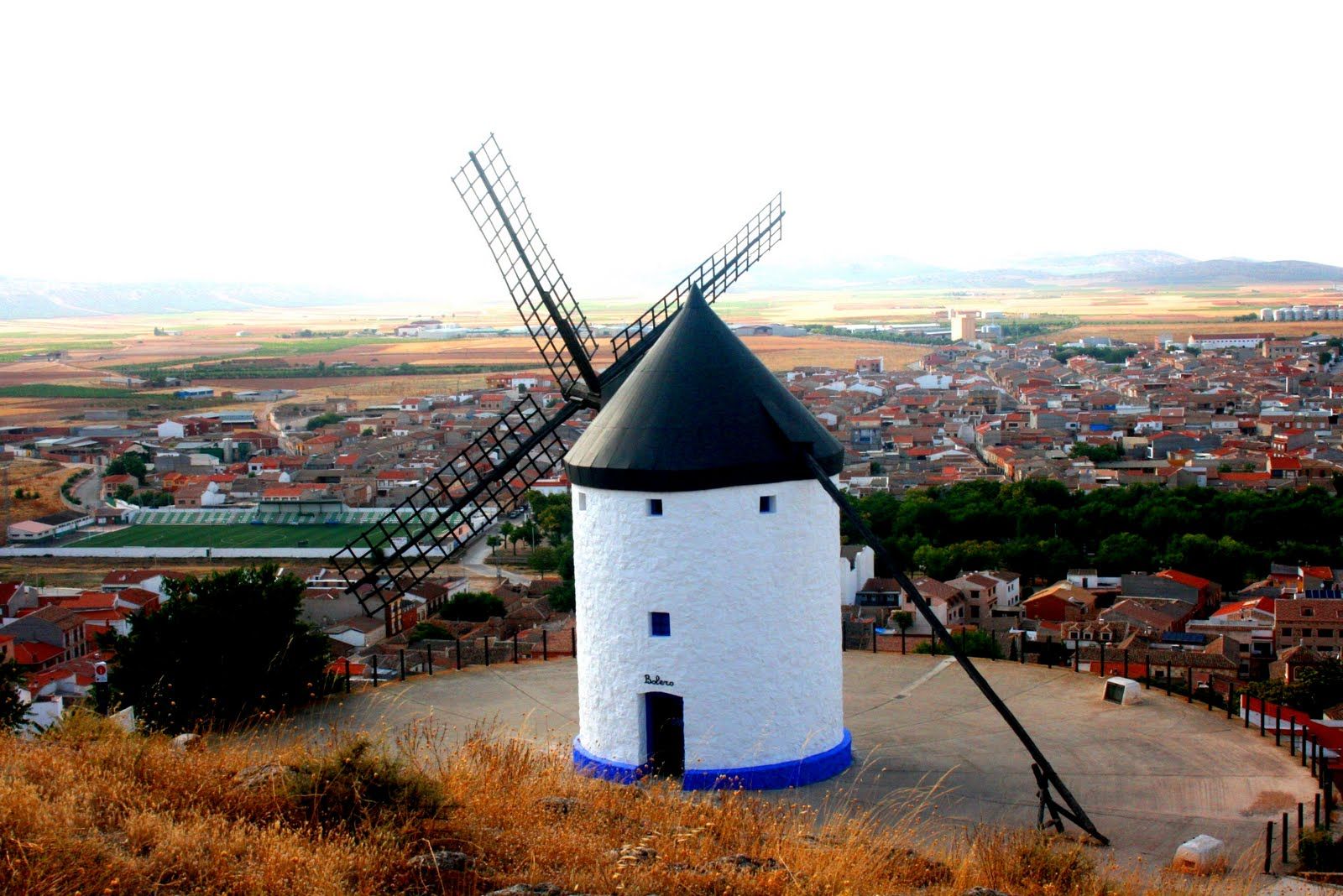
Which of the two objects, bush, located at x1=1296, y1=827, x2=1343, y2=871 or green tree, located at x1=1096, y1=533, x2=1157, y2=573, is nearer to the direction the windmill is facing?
the green tree

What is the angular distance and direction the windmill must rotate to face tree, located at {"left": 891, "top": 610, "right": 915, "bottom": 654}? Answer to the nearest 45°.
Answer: approximately 45° to its right

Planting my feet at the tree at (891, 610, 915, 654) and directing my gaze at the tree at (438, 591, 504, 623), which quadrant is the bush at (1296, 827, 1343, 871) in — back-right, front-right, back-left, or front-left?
back-left

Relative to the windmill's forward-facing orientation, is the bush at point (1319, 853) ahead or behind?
behind

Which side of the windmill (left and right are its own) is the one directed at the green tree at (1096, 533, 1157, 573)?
right
